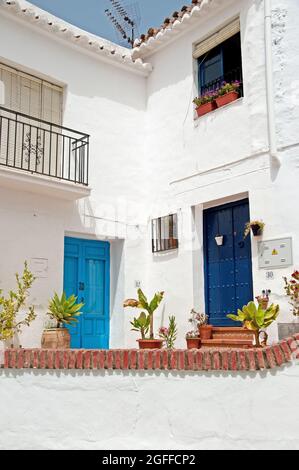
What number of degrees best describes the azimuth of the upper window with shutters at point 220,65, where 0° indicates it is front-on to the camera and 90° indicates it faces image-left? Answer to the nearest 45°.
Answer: approximately 45°

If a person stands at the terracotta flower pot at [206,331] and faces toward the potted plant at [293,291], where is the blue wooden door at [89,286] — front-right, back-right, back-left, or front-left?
back-right
